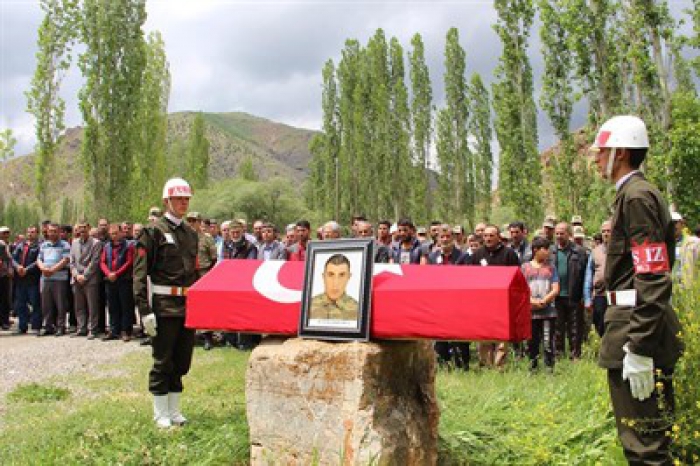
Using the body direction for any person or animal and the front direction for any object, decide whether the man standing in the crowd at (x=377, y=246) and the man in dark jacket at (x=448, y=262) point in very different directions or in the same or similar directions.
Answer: same or similar directions

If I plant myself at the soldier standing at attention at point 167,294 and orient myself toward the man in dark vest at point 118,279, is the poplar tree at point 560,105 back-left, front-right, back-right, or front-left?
front-right

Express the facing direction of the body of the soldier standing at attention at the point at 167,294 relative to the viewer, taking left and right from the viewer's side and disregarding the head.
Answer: facing the viewer and to the right of the viewer

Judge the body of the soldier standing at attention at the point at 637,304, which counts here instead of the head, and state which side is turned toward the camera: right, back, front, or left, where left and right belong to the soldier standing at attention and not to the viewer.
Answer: left

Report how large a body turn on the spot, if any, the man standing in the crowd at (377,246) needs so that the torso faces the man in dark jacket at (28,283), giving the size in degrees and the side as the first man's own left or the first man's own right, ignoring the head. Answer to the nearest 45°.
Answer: approximately 135° to the first man's own right

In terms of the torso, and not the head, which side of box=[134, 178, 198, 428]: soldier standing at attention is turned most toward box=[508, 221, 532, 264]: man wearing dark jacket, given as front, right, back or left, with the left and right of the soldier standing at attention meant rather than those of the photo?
left

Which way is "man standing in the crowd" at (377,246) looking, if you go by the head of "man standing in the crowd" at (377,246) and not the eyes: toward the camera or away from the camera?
toward the camera

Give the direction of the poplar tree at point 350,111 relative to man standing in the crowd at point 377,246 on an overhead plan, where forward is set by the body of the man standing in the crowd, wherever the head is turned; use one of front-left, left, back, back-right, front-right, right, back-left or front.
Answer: back

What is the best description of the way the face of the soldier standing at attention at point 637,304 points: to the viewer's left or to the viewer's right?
to the viewer's left

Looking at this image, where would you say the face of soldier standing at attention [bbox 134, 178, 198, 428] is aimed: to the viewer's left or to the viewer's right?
to the viewer's right

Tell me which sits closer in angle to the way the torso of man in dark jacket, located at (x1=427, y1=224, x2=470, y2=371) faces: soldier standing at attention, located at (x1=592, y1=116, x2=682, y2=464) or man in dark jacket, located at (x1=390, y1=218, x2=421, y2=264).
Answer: the soldier standing at attention

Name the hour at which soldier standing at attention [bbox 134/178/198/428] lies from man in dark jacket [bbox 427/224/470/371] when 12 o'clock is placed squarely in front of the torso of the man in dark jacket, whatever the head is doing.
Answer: The soldier standing at attention is roughly at 1 o'clock from the man in dark jacket.

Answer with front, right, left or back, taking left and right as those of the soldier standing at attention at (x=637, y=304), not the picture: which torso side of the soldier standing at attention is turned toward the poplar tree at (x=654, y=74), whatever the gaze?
right

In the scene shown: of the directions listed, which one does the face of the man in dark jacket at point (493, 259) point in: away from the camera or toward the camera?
toward the camera

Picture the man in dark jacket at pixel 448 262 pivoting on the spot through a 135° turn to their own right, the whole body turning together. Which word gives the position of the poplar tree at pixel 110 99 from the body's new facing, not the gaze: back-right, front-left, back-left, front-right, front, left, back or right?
front
